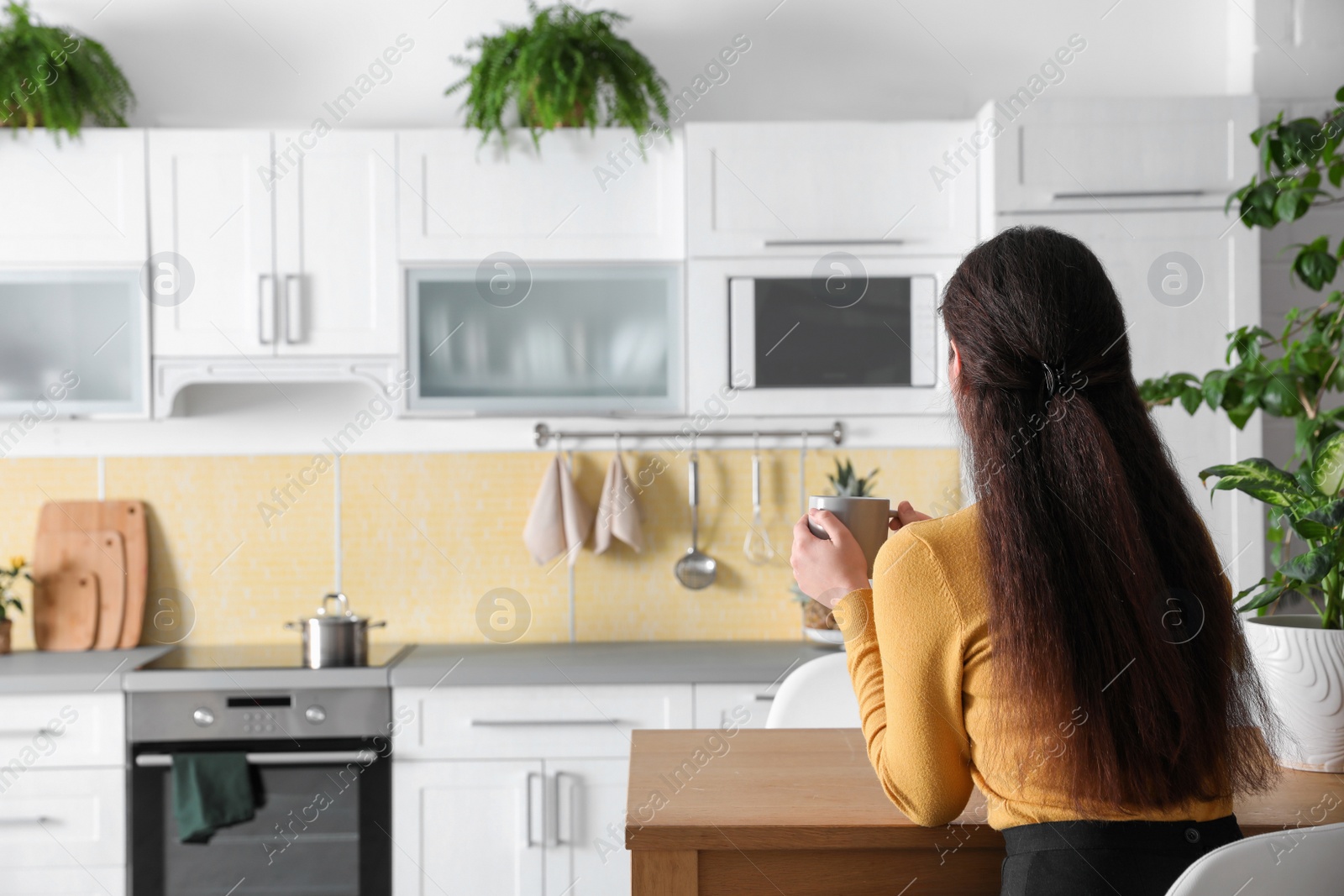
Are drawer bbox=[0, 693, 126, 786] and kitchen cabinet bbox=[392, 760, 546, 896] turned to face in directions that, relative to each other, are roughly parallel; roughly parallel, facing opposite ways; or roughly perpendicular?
roughly parallel

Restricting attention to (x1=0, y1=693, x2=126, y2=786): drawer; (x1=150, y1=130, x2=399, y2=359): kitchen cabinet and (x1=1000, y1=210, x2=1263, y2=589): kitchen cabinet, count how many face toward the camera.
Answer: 3

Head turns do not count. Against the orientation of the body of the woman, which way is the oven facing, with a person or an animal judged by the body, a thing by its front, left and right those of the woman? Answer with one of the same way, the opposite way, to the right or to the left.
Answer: the opposite way

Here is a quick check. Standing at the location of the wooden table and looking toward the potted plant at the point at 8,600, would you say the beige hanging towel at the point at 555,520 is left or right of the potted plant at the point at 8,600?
right

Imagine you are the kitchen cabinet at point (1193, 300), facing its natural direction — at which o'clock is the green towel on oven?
The green towel on oven is roughly at 2 o'clock from the kitchen cabinet.

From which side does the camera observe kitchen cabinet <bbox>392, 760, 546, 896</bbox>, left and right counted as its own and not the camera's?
front

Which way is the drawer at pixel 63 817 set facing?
toward the camera

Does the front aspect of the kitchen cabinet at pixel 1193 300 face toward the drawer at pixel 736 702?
no

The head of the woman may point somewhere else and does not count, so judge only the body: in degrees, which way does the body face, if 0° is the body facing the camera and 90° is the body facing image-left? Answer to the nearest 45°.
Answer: approximately 135°

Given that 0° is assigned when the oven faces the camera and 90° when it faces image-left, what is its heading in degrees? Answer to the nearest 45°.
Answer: approximately 0°

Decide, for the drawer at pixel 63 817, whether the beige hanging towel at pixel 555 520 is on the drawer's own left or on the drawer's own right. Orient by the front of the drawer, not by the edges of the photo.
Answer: on the drawer's own left

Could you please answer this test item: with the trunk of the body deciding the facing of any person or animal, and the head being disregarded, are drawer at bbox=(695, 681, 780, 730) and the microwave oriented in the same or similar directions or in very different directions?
same or similar directions

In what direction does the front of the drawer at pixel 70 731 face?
toward the camera

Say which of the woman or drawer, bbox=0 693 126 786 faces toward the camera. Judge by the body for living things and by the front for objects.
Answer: the drawer

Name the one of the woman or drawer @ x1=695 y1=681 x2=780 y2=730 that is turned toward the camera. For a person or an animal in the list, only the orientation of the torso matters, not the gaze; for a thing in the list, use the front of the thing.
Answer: the drawer

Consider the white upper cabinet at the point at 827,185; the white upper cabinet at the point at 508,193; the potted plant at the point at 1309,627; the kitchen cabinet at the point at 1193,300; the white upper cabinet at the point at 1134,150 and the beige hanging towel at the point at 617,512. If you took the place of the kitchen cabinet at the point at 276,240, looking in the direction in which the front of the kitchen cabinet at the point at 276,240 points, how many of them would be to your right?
0

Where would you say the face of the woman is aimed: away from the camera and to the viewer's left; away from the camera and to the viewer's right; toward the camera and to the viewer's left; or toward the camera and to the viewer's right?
away from the camera and to the viewer's left

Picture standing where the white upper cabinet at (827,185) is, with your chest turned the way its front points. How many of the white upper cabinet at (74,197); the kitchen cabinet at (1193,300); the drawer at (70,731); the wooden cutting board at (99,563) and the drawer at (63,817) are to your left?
1
